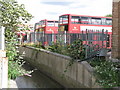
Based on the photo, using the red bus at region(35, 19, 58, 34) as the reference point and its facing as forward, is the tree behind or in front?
in front

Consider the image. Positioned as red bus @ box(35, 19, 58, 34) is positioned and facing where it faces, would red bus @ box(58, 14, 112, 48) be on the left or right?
on its left

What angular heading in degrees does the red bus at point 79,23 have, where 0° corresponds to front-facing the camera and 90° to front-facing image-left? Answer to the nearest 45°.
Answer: approximately 45°

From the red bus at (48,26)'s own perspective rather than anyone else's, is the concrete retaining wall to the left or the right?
on its left

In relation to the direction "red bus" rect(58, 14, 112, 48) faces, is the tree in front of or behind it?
in front

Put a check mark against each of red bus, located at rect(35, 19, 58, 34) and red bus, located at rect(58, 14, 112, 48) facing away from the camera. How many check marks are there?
0
